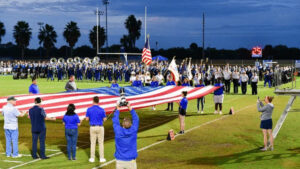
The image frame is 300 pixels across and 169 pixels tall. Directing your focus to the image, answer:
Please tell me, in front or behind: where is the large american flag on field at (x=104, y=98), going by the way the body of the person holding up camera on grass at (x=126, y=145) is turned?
in front

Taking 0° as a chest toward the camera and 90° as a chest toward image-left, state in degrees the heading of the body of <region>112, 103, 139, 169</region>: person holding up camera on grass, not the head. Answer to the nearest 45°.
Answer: approximately 180°
